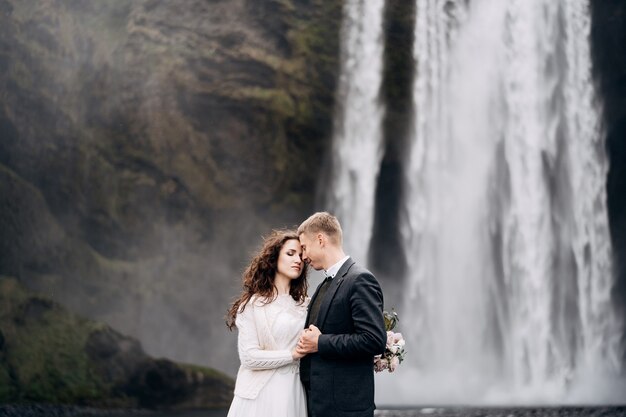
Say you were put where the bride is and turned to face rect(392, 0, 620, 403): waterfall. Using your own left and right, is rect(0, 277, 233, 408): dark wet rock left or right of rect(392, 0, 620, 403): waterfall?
left

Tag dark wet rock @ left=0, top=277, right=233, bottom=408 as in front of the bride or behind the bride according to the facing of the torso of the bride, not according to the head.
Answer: behind

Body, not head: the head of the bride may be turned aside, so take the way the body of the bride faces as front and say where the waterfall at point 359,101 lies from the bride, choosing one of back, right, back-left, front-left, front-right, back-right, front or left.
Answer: back-left

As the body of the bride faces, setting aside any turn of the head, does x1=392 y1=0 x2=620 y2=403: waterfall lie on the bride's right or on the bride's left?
on the bride's left

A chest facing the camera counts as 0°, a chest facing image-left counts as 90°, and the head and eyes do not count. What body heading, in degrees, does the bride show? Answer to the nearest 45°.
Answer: approximately 315°

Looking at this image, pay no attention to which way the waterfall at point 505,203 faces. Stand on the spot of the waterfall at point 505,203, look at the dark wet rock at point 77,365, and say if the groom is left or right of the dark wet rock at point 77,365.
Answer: left

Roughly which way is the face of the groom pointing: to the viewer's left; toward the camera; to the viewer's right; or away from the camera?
to the viewer's left
